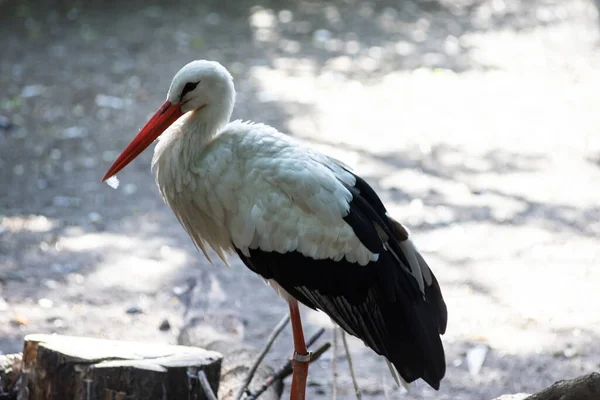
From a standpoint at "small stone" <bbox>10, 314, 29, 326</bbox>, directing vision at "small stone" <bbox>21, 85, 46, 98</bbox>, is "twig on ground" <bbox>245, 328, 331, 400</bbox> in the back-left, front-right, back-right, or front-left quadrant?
back-right

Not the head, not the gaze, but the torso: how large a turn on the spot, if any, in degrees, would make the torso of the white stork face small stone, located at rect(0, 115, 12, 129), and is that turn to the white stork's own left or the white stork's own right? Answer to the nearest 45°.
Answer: approximately 45° to the white stork's own right

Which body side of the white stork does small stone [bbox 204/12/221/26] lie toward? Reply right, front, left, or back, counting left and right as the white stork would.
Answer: right

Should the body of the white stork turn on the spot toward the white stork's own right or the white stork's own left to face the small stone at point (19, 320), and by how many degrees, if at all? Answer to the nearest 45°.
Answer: approximately 45° to the white stork's own right

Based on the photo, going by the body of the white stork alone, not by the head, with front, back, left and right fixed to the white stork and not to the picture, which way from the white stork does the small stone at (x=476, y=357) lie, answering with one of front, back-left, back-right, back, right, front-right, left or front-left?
back-right

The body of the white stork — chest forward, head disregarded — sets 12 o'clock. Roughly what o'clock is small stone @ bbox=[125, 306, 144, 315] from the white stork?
The small stone is roughly at 2 o'clock from the white stork.

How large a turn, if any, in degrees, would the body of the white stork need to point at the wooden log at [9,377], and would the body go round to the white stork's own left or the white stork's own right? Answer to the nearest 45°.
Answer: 0° — it already faces it

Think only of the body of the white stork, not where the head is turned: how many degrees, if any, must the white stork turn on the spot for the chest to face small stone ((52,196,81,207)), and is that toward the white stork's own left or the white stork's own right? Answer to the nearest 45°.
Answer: approximately 45° to the white stork's own right

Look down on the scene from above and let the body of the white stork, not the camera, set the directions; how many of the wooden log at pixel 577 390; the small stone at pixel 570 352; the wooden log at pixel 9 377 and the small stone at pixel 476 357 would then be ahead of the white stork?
1

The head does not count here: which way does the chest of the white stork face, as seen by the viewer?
to the viewer's left
